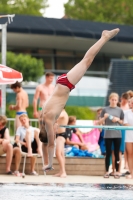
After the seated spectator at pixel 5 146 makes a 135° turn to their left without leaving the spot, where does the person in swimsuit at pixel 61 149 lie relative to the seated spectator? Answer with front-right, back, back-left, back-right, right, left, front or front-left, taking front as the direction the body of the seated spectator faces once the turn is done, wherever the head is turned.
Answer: right

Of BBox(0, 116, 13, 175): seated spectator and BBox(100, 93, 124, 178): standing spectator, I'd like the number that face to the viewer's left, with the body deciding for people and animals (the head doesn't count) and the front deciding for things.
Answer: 0

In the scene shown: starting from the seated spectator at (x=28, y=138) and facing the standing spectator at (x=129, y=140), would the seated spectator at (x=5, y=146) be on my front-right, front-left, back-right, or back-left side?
back-right

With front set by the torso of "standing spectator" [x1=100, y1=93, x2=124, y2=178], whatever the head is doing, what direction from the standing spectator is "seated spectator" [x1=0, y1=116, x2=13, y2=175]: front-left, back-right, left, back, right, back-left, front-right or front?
right

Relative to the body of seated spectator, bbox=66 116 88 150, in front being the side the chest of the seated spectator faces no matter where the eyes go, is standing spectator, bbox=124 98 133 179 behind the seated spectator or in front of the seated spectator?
in front

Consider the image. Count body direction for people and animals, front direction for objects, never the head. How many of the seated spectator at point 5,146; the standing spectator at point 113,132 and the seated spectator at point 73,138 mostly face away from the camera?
0

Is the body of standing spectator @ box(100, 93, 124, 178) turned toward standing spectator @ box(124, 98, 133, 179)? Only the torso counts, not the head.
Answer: no

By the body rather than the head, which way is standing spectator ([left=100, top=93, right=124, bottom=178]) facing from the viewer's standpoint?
toward the camera

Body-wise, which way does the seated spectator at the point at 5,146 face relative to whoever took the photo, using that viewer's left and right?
facing the viewer and to the right of the viewer

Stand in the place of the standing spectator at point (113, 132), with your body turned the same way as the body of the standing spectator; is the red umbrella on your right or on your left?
on your right

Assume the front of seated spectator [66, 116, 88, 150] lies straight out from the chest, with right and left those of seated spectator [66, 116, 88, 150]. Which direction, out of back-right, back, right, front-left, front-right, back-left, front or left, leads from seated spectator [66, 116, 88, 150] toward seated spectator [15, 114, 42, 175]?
right

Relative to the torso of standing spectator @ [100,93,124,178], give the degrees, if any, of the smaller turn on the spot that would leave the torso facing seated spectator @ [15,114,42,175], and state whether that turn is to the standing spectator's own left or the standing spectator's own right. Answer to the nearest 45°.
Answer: approximately 90° to the standing spectator's own right

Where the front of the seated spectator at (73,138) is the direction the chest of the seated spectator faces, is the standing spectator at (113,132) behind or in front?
in front

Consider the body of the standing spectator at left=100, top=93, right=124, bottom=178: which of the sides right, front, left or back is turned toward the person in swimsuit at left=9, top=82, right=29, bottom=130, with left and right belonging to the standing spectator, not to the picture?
right
